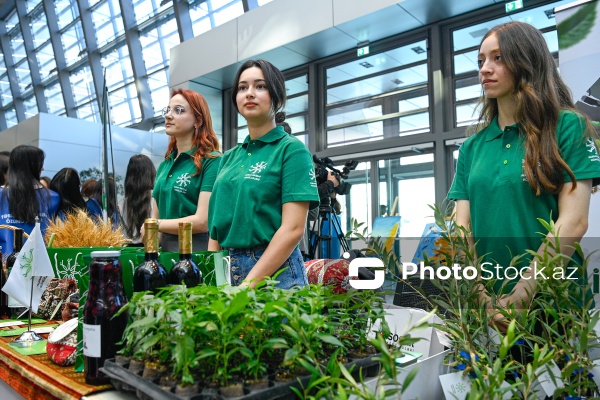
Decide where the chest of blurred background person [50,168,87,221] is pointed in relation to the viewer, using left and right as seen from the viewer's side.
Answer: facing away from the viewer

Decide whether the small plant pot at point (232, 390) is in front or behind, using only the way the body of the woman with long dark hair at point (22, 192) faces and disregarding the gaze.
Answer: behind

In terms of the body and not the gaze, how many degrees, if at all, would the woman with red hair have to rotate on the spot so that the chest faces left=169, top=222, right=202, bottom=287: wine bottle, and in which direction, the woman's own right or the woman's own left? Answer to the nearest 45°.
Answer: approximately 45° to the woman's own left

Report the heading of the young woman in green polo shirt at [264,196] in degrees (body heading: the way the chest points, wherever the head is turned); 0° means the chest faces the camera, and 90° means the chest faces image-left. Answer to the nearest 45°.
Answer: approximately 45°

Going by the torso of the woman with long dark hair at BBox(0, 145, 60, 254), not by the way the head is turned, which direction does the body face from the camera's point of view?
away from the camera

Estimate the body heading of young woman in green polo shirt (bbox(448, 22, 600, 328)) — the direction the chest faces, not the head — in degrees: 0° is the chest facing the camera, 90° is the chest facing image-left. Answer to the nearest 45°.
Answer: approximately 45°

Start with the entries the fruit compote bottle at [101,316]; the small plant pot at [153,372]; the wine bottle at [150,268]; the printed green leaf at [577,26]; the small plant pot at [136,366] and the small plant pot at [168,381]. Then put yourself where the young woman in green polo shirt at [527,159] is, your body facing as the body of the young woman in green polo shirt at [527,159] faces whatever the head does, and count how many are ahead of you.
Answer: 5

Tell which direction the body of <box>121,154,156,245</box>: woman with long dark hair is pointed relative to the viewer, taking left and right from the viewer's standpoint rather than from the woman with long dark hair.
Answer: facing away from the viewer

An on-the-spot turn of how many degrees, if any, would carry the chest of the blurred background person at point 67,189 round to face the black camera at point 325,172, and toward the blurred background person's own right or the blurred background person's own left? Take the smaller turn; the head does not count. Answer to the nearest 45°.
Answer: approximately 90° to the blurred background person's own right

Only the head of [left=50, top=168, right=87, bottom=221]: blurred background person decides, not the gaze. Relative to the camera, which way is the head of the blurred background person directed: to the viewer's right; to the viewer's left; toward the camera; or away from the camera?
away from the camera

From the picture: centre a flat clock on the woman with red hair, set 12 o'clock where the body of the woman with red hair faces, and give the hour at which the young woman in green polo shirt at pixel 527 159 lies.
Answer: The young woman in green polo shirt is roughly at 9 o'clock from the woman with red hair.

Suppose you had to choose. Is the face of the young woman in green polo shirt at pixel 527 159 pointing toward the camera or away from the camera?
toward the camera

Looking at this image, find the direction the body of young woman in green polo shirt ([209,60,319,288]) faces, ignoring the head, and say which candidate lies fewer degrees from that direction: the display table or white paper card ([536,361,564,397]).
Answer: the display table

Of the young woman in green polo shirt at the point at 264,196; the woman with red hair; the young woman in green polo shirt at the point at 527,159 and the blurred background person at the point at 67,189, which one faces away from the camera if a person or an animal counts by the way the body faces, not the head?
the blurred background person

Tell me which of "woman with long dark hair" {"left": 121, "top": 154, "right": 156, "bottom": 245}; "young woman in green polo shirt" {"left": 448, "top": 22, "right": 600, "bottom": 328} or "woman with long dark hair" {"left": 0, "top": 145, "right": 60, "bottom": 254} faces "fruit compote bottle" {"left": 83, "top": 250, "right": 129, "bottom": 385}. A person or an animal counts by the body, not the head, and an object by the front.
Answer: the young woman in green polo shirt

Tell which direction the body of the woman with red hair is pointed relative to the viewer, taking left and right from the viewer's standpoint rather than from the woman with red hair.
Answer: facing the viewer and to the left of the viewer

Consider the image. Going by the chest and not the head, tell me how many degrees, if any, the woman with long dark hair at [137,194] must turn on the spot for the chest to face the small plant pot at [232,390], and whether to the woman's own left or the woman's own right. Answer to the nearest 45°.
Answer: approximately 180°
